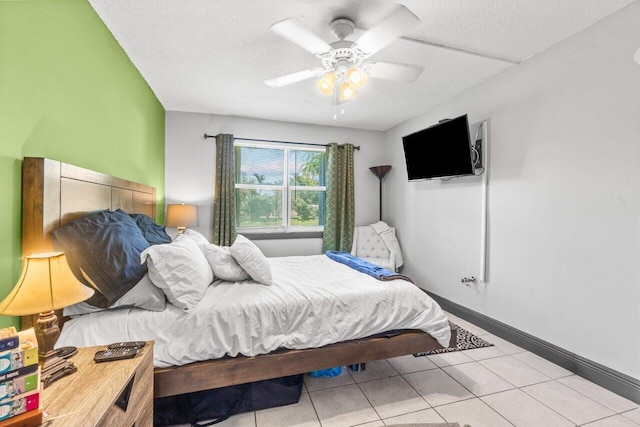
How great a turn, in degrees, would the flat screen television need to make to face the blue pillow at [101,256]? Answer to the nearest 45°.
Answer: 0° — it already faces it

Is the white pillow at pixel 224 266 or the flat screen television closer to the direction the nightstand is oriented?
the flat screen television

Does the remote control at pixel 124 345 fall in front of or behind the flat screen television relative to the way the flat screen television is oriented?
in front

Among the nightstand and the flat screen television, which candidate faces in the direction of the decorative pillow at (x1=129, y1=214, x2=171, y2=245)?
the flat screen television

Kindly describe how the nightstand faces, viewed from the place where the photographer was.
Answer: facing the viewer and to the right of the viewer

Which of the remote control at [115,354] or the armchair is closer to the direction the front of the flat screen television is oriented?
the remote control

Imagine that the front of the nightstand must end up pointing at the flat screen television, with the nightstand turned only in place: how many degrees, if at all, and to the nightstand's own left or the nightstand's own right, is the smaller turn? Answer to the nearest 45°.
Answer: approximately 45° to the nightstand's own left

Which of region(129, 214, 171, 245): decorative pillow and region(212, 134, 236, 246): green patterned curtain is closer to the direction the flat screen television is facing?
the decorative pillow

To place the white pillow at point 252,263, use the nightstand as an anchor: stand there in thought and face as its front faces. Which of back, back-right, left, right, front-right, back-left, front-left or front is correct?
left

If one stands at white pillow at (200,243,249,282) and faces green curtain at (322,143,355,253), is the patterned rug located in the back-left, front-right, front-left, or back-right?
front-right

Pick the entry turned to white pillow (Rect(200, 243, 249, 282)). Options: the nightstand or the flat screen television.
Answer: the flat screen television

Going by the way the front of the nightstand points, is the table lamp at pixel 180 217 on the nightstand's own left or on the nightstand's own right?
on the nightstand's own left

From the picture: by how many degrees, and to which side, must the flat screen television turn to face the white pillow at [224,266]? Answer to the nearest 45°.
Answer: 0° — it already faces it

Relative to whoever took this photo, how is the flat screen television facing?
facing the viewer and to the left of the viewer

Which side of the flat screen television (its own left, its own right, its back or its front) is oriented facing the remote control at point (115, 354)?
front

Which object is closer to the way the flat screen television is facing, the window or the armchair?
the window

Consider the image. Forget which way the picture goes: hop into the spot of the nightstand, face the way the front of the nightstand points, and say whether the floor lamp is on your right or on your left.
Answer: on your left
